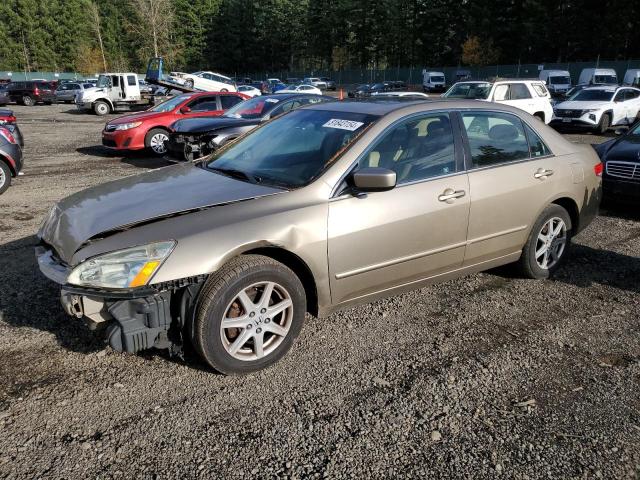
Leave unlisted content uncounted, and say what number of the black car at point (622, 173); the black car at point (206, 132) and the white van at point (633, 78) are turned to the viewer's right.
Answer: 0

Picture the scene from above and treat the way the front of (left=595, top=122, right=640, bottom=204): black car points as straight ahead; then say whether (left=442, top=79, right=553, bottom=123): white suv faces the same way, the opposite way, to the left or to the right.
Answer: the same way

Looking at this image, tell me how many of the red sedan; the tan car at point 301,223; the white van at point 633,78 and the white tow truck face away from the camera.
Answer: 0

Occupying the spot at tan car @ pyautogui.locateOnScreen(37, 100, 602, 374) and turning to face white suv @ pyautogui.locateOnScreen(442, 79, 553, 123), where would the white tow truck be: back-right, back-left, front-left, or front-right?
front-left

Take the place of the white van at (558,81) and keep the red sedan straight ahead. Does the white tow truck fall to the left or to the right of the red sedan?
right

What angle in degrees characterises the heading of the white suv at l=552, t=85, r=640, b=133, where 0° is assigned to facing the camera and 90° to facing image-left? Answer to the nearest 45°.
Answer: approximately 45°

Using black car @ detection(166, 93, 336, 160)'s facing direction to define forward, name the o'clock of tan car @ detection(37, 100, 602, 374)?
The tan car is roughly at 10 o'clock from the black car.

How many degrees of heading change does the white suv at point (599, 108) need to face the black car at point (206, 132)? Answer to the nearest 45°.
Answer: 0° — it already faces it

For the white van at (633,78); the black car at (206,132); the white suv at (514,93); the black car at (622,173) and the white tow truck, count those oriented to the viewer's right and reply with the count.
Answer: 0

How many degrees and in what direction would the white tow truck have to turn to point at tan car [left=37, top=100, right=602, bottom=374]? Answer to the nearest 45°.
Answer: approximately 45° to its left

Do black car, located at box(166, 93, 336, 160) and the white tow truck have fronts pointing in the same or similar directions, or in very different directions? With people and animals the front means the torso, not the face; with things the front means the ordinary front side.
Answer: same or similar directions

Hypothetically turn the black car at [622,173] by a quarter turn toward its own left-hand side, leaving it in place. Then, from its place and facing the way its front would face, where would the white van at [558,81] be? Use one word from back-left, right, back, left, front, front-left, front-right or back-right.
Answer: back-left

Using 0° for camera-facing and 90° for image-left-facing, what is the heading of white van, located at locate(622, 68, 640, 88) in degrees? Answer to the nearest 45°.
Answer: approximately 45°

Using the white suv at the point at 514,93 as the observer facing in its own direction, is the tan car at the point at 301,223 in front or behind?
in front

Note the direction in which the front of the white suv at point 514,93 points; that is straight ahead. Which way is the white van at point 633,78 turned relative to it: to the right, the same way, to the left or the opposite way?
the same way

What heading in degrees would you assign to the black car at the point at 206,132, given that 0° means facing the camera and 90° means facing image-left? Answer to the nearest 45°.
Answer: approximately 45°

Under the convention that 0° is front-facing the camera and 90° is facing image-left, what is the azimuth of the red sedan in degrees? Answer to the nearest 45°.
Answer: approximately 45°

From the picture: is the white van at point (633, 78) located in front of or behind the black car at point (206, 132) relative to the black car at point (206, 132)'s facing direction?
behind

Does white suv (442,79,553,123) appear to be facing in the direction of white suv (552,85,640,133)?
no

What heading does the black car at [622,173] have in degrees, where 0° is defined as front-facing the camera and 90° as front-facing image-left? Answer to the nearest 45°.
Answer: approximately 45°
